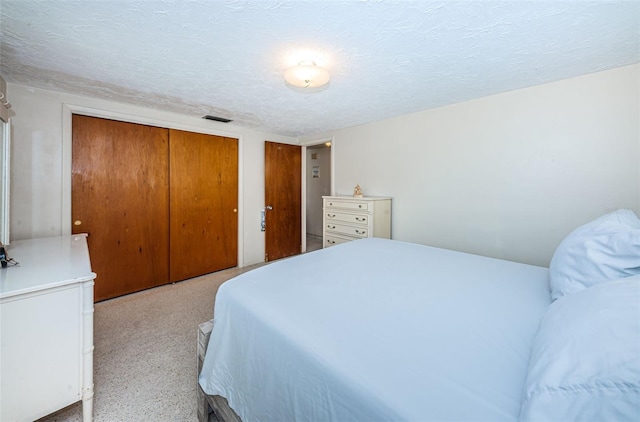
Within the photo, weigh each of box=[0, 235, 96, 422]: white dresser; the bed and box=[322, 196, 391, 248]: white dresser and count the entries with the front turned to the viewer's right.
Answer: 1

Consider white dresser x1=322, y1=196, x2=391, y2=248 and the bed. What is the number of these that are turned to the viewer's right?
0

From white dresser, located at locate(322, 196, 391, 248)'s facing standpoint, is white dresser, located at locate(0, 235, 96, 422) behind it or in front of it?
in front

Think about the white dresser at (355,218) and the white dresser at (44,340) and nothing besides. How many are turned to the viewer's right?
1

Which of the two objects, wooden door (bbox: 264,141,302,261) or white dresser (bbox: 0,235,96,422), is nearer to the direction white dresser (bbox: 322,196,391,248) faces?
the white dresser

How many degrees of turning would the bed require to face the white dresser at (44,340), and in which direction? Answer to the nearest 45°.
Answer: approximately 45° to its left

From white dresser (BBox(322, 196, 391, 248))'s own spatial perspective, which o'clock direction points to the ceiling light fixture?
The ceiling light fixture is roughly at 11 o'clock from the white dresser.

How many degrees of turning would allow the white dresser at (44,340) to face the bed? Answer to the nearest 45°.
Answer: approximately 45° to its right

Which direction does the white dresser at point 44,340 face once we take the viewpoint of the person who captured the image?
facing to the right of the viewer

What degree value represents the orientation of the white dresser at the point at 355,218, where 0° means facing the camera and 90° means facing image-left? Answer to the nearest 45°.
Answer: approximately 45°

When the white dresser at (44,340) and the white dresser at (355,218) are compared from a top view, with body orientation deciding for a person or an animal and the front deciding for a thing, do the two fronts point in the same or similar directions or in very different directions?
very different directions

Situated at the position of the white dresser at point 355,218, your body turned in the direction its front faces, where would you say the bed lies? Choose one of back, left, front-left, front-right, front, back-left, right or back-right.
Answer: front-left

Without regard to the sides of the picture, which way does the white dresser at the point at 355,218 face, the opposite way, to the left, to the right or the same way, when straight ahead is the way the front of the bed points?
to the left

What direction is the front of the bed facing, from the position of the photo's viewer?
facing away from the viewer and to the left of the viewer

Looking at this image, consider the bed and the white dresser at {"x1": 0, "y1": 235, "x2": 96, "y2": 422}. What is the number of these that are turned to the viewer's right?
1

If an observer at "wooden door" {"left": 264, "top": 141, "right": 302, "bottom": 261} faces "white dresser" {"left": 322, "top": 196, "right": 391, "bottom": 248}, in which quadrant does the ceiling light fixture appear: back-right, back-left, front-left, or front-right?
front-right

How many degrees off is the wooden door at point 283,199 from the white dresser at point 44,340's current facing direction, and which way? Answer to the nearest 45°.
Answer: approximately 45° to its left

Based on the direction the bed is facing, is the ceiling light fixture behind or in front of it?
in front
